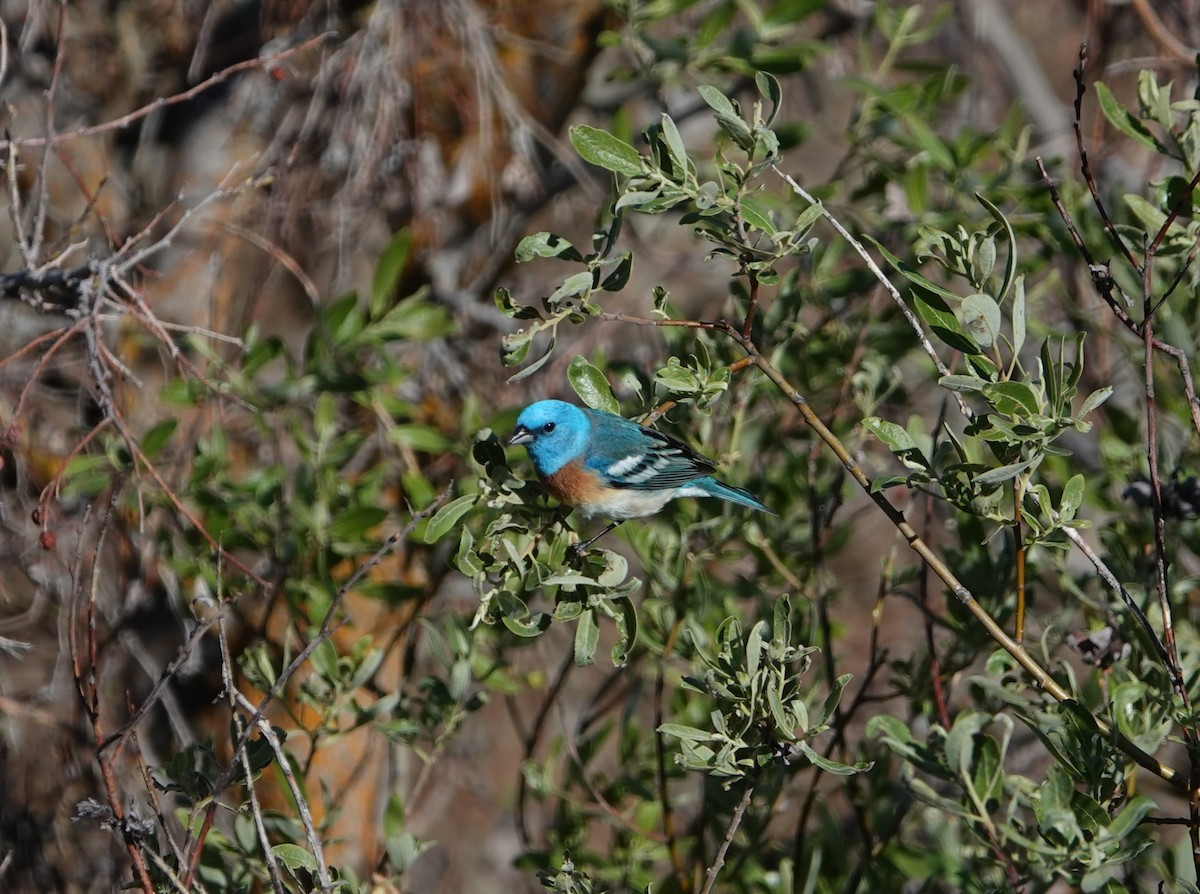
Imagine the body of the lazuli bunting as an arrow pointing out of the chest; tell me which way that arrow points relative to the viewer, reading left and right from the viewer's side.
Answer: facing to the left of the viewer
